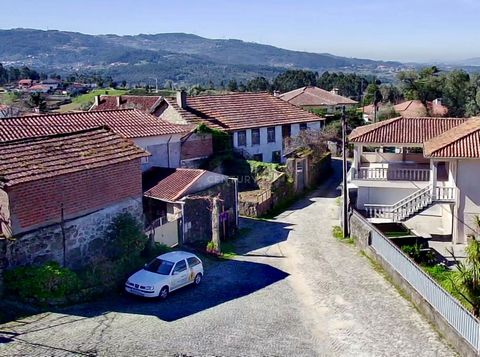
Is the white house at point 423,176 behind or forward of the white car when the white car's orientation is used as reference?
behind

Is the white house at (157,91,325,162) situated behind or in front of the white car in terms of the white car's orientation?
behind

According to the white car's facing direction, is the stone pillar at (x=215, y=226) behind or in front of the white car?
behind

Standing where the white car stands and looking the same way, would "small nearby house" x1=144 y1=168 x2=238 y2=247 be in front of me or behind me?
behind

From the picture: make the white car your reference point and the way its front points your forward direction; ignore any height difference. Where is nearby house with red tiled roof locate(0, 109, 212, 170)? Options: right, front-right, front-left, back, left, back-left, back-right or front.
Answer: back-right

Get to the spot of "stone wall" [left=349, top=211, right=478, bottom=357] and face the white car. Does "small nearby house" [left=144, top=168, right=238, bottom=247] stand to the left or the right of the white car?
right
